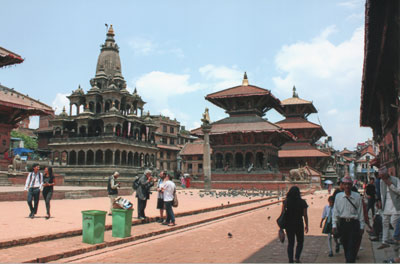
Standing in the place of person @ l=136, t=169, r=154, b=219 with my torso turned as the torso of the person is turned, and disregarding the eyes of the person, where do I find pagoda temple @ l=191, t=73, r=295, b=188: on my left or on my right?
on my left

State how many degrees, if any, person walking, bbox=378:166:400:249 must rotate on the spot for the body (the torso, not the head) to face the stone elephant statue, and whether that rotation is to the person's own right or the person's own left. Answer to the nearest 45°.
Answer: approximately 135° to the person's own right

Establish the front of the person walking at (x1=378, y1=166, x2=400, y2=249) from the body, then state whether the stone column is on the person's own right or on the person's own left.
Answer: on the person's own right

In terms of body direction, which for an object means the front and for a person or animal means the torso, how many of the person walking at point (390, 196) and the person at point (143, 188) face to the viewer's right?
1

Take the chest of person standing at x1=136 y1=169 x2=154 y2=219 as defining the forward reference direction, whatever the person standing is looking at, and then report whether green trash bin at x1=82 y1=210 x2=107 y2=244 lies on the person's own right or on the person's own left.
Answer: on the person's own right

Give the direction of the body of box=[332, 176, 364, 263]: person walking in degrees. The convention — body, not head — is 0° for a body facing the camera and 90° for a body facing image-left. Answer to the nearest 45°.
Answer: approximately 0°

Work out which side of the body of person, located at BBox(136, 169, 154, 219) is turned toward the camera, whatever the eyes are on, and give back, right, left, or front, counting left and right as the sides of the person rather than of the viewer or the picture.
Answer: right

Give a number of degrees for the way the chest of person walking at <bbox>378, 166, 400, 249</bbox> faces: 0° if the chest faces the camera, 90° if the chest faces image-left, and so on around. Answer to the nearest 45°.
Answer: approximately 45°

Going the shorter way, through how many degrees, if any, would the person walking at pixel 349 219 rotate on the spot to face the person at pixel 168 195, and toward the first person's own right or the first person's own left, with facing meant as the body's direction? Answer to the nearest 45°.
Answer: approximately 135° to the first person's own right
